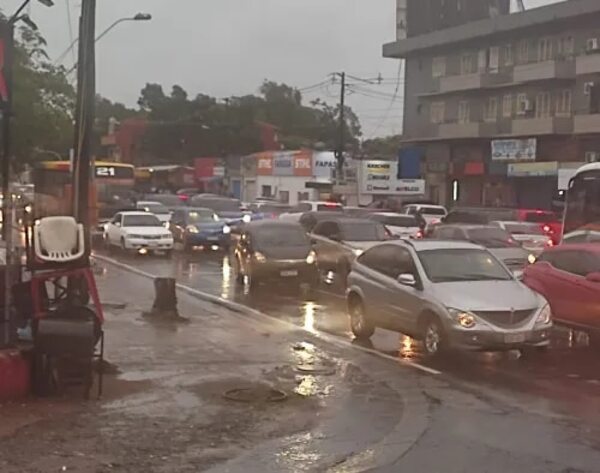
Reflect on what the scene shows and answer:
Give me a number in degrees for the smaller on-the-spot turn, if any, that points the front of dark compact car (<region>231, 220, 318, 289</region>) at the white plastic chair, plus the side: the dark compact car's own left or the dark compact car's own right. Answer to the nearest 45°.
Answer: approximately 45° to the dark compact car's own right

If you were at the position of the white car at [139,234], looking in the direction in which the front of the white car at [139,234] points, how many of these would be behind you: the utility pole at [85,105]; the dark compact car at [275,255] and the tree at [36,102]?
1

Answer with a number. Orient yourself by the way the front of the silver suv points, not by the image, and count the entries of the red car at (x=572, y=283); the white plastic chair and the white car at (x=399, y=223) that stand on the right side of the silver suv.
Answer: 1

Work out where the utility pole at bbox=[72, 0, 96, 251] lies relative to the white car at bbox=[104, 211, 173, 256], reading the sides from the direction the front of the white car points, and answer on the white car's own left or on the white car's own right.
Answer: on the white car's own right

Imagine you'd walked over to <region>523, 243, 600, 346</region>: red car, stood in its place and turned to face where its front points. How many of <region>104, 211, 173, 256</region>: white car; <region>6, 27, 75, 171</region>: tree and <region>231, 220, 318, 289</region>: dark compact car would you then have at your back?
3

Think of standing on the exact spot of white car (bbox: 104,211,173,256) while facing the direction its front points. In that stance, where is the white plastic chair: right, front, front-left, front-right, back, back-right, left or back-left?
front-right

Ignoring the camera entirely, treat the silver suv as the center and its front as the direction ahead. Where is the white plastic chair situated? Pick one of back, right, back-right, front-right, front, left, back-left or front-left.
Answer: right

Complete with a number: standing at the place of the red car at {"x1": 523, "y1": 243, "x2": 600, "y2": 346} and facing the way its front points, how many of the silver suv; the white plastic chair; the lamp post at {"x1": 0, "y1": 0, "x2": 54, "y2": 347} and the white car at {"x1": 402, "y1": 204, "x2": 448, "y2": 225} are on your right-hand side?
3

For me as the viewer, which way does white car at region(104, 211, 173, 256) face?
facing the viewer and to the right of the viewer

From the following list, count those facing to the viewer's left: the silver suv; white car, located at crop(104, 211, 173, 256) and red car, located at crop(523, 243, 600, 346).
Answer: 0

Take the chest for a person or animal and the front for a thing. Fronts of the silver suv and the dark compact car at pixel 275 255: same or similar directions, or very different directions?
same or similar directions

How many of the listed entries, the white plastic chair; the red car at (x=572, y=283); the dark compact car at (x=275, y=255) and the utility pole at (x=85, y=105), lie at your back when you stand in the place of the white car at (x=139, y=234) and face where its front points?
0

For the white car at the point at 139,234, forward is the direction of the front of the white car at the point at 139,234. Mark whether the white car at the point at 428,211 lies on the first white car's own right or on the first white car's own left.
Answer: on the first white car's own left

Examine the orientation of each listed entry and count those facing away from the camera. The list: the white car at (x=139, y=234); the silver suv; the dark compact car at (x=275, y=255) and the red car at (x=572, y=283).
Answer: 0

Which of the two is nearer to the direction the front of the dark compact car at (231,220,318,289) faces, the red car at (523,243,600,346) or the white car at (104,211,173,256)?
the red car
